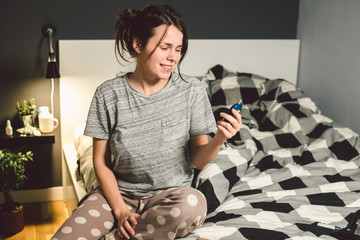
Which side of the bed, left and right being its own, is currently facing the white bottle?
right

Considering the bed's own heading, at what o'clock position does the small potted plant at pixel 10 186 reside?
The small potted plant is roughly at 3 o'clock from the bed.

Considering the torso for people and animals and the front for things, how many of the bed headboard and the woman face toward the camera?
2

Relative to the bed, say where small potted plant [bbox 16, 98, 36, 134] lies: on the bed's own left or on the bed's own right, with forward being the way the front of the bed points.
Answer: on the bed's own right

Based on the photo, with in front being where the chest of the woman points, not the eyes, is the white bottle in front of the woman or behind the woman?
behind

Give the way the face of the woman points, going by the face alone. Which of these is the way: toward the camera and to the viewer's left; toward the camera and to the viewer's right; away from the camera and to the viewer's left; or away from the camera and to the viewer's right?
toward the camera and to the viewer's right

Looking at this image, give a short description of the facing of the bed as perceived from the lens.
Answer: facing the viewer

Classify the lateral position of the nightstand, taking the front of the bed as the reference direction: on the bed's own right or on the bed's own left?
on the bed's own right
